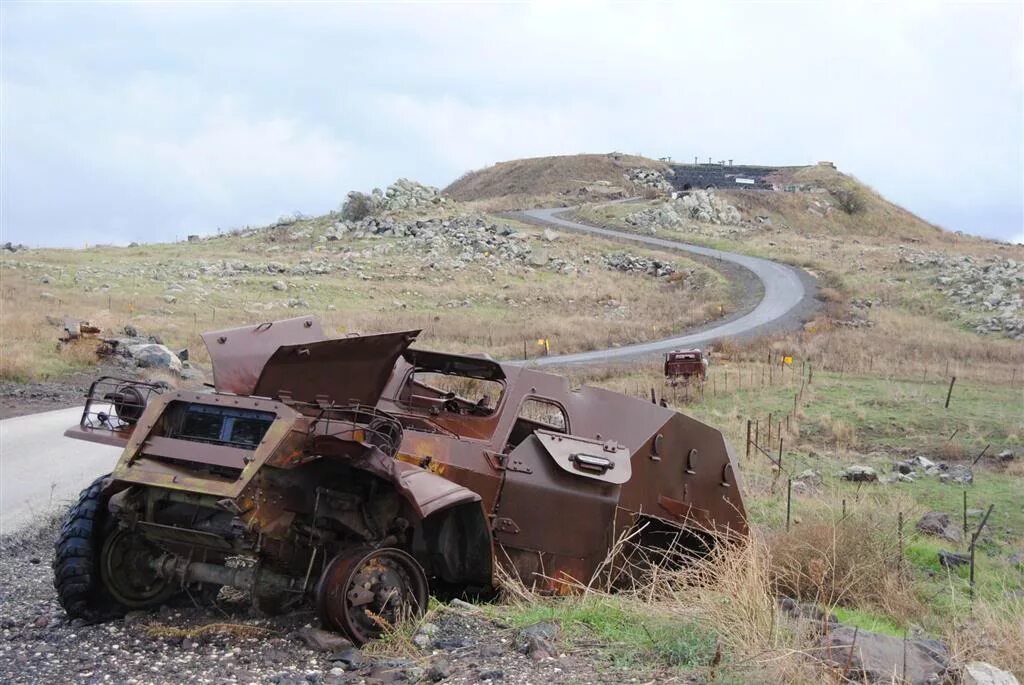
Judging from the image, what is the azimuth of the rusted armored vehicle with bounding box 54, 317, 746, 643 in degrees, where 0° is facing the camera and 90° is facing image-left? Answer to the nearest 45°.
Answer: approximately 45°

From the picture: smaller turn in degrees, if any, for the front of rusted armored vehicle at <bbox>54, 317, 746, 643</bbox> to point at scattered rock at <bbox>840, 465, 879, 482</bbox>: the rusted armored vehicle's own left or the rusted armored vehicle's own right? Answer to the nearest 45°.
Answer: approximately 180°

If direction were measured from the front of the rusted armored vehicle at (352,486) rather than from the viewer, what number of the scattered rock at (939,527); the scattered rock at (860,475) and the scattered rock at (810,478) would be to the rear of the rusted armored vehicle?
3

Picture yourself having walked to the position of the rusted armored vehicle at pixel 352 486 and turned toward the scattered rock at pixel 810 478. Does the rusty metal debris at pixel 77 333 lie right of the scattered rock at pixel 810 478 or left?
left

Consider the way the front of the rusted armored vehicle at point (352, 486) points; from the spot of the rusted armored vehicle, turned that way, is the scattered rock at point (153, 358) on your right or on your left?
on your right

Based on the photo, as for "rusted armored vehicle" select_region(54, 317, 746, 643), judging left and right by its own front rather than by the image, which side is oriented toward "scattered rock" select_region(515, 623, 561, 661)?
left

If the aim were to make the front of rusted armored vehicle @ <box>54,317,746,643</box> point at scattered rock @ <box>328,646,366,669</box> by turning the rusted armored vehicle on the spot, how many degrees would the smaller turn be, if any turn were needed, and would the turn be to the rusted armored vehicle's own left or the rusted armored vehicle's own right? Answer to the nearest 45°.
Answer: approximately 45° to the rusted armored vehicle's own left

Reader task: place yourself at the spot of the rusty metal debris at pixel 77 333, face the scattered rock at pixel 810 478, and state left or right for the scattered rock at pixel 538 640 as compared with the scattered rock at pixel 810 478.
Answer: right

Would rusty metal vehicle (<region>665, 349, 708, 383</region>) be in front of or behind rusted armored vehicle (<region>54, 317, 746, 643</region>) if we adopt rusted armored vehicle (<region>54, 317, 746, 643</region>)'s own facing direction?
behind

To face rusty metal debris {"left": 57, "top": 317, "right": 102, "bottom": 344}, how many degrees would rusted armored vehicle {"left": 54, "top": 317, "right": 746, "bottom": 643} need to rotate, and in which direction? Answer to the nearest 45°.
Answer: approximately 135° to its right

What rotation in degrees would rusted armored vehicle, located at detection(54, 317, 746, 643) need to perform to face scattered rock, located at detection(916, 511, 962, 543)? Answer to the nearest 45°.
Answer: approximately 180°

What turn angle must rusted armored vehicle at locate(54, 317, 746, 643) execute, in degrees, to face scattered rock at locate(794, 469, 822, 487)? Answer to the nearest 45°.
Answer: approximately 180°
